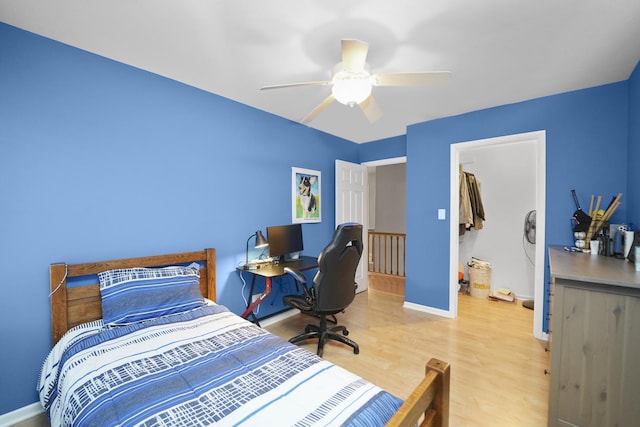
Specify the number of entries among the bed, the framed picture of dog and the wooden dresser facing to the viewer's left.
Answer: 1

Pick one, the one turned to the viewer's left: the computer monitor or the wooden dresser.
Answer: the wooden dresser

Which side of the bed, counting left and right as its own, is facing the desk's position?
left

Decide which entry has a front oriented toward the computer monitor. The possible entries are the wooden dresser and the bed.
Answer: the wooden dresser

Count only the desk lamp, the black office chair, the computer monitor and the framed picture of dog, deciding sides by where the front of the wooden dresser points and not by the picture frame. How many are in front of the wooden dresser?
4

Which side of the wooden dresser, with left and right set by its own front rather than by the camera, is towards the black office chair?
front

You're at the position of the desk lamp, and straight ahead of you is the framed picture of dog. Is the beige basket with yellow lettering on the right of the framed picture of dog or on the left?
right

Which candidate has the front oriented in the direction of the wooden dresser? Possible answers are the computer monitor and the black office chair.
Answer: the computer monitor

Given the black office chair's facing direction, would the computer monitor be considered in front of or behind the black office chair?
in front

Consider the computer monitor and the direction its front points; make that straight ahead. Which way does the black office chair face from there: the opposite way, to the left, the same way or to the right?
the opposite way

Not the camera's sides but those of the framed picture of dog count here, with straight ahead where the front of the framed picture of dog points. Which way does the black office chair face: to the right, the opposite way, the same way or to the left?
the opposite way

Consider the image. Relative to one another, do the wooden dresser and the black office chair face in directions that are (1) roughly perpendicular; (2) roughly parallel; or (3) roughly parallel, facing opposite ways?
roughly parallel

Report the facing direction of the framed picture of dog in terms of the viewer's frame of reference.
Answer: facing the viewer and to the right of the viewer

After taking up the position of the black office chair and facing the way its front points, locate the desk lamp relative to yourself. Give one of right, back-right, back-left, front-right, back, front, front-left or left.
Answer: front

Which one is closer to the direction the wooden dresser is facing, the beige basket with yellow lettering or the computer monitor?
the computer monitor

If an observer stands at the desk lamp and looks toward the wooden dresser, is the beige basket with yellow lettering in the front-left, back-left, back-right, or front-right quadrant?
front-left

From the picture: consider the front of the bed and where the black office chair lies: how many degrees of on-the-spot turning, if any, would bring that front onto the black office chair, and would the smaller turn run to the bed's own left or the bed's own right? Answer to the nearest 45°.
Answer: approximately 90° to the bed's own left

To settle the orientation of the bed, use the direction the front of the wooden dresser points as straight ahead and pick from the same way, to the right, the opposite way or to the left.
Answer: the opposite way

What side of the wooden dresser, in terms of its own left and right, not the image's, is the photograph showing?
left
